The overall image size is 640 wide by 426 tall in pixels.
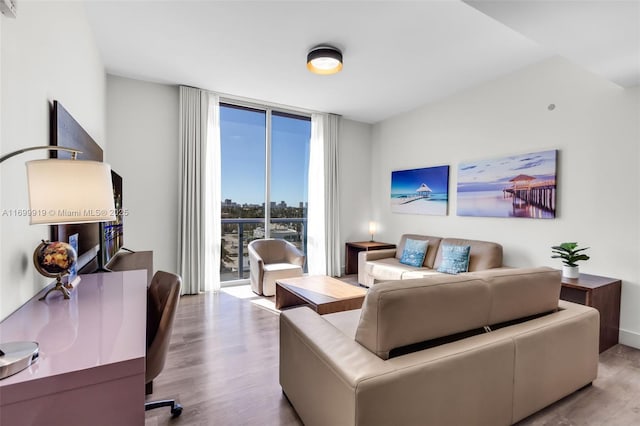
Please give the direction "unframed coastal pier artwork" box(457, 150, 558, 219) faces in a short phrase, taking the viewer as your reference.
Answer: facing the viewer and to the left of the viewer

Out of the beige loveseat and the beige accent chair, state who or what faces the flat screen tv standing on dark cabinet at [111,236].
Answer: the beige loveseat

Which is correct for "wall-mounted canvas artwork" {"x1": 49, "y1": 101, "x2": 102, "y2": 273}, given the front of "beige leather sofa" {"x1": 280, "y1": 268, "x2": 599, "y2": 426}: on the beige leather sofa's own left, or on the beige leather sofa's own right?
on the beige leather sofa's own left

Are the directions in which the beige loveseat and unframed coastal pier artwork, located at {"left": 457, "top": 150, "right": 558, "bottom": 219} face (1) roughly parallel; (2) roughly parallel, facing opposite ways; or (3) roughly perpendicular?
roughly parallel

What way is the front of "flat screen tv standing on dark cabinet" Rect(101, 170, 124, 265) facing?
to the viewer's right

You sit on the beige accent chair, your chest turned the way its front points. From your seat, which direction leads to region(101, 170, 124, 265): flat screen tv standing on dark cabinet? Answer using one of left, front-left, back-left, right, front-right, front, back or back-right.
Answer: right

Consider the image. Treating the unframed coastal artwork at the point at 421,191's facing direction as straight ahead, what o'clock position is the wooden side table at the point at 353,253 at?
The wooden side table is roughly at 2 o'clock from the unframed coastal artwork.

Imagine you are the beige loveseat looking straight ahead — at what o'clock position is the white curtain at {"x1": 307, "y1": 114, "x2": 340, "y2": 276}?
The white curtain is roughly at 2 o'clock from the beige loveseat.

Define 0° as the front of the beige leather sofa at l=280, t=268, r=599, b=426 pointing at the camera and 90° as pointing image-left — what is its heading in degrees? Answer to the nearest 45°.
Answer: approximately 135°

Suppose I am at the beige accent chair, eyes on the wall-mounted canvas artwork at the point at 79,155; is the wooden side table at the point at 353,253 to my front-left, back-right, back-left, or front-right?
back-left

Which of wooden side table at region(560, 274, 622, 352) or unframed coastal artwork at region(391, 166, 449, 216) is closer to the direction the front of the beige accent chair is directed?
the wooden side table

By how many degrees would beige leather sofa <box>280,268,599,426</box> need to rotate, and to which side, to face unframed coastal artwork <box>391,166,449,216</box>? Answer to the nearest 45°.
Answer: approximately 45° to its right

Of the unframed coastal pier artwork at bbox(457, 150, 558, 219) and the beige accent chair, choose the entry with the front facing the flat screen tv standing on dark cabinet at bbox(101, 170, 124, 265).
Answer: the unframed coastal pier artwork

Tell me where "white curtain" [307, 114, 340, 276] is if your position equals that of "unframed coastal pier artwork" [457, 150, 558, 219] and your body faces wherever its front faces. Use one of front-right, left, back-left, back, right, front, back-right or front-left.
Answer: front-right

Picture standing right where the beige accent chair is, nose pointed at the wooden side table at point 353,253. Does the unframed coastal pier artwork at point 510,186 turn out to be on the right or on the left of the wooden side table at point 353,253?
right

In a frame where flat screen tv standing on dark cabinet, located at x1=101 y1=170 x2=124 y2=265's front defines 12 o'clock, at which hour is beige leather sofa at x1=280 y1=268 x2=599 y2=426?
The beige leather sofa is roughly at 2 o'clock from the flat screen tv standing on dark cabinet.

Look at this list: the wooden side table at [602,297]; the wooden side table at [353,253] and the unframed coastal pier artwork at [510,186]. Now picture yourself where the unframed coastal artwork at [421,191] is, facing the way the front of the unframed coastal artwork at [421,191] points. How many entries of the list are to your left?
2

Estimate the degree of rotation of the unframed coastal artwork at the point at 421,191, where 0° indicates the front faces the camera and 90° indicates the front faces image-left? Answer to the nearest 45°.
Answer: approximately 45°

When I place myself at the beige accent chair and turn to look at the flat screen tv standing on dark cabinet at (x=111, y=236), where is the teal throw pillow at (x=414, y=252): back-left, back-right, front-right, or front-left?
back-left

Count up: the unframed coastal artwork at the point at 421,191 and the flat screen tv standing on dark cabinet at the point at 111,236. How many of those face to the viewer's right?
1
